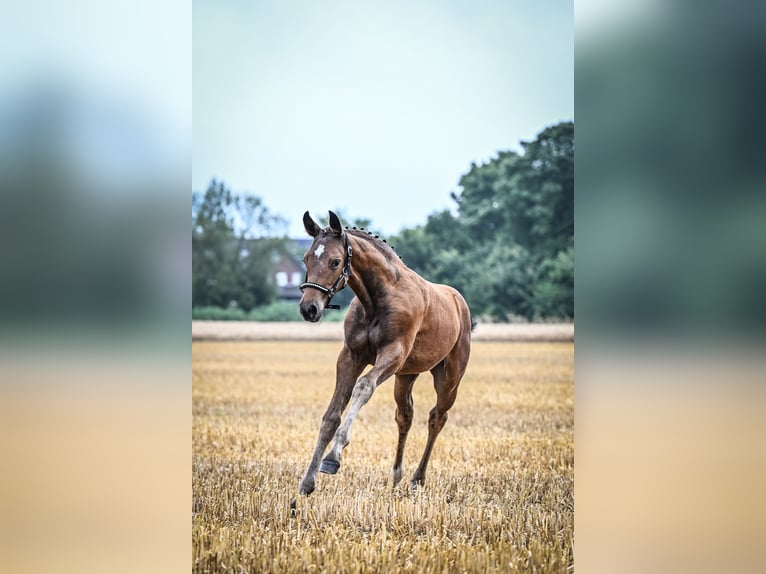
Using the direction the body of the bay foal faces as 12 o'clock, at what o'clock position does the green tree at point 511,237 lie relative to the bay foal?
The green tree is roughly at 5 o'clock from the bay foal.

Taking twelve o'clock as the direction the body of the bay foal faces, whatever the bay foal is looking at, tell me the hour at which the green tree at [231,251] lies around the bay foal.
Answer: The green tree is roughly at 4 o'clock from the bay foal.

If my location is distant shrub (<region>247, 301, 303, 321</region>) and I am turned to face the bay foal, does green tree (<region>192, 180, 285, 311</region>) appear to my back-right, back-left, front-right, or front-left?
back-right

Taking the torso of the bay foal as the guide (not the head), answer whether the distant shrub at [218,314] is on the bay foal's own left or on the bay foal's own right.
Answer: on the bay foal's own right

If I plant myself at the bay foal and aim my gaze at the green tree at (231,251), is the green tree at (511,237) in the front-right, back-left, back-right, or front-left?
front-right

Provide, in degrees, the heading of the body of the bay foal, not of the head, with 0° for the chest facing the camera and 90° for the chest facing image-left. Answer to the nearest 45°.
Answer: approximately 45°

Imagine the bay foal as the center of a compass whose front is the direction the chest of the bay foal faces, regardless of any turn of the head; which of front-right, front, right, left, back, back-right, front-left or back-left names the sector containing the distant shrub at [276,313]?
back-right
